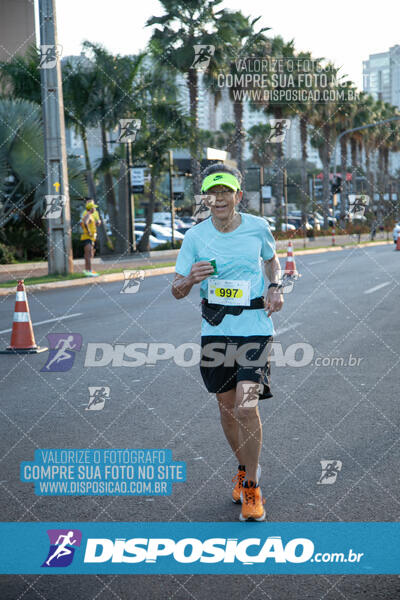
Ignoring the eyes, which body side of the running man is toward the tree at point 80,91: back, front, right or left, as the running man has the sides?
back

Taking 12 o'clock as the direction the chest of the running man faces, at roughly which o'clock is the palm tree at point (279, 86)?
The palm tree is roughly at 6 o'clock from the running man.

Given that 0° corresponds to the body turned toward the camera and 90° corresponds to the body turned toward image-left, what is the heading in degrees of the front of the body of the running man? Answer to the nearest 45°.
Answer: approximately 0°

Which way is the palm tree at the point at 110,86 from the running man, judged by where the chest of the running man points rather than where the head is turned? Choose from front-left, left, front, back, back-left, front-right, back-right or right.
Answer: back

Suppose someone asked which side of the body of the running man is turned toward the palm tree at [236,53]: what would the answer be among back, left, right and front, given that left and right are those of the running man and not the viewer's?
back

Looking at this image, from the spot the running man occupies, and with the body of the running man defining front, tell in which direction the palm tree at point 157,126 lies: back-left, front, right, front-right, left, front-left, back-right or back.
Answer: back

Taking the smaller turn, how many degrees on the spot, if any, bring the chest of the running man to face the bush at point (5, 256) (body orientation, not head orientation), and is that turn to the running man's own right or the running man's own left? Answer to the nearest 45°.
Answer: approximately 180°

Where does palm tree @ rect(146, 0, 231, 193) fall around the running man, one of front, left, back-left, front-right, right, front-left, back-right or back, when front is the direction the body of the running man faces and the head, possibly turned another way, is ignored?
back

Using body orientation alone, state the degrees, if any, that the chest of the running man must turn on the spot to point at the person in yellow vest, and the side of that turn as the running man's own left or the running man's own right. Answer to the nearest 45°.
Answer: approximately 180°

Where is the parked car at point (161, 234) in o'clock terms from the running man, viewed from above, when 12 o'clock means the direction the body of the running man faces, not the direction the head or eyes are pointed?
The parked car is roughly at 6 o'clock from the running man.
